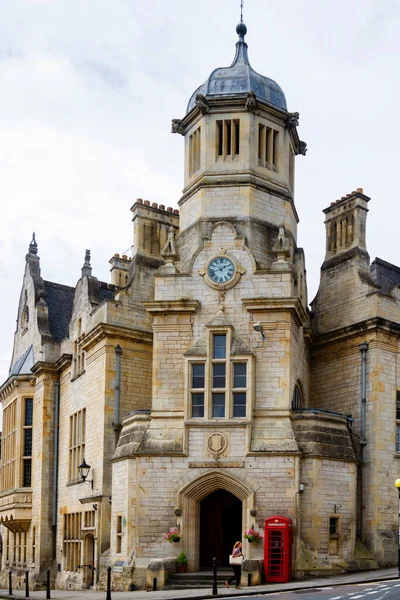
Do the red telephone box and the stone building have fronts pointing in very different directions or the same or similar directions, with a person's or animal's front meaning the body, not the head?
same or similar directions

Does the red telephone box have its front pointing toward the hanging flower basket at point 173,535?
no

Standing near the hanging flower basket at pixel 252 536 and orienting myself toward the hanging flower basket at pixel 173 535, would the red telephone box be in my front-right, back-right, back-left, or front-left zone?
back-left

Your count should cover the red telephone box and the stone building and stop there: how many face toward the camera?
2

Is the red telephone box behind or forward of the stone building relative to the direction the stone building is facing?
forward

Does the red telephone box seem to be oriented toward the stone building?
no

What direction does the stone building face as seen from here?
toward the camera

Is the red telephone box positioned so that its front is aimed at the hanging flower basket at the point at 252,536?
no
